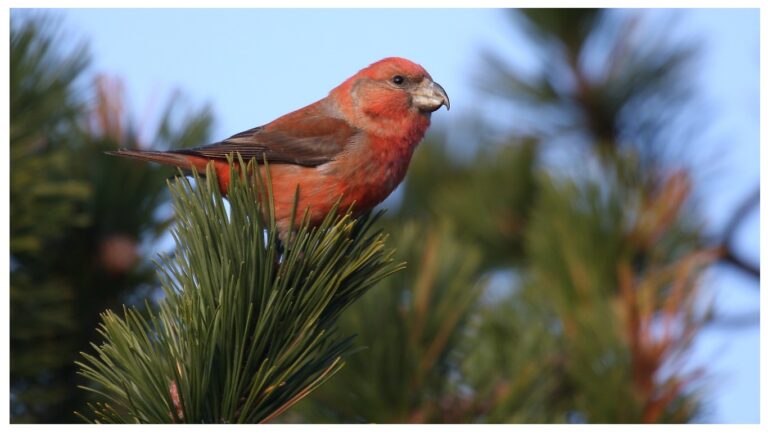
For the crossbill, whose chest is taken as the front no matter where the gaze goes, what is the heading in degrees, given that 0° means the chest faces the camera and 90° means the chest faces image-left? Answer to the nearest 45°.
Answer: approximately 270°

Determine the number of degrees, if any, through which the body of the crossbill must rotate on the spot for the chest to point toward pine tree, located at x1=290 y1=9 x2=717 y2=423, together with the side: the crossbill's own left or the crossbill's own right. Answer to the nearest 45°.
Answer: approximately 45° to the crossbill's own left
